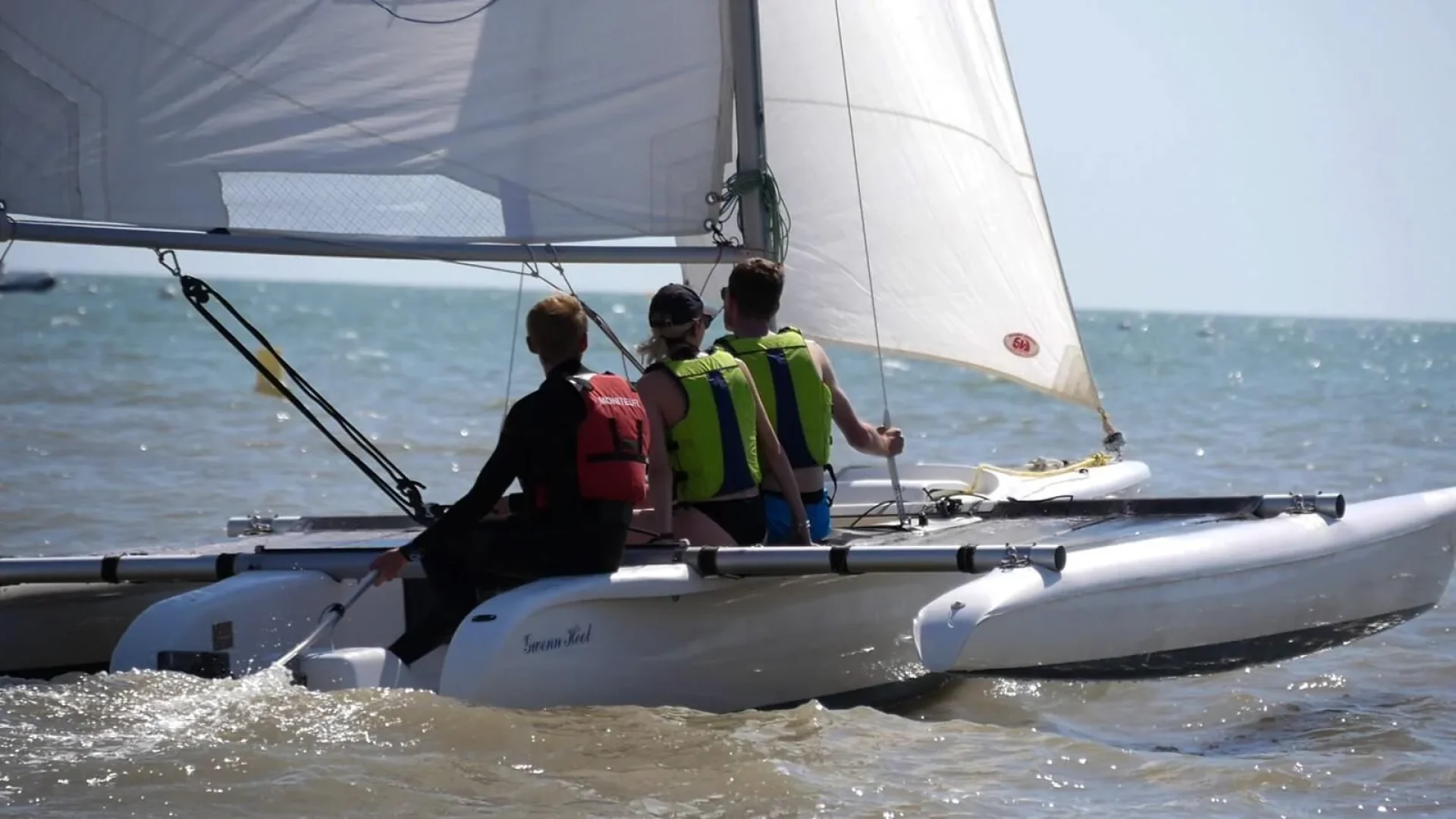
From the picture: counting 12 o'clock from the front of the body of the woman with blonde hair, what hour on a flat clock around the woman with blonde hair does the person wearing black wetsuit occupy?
The person wearing black wetsuit is roughly at 9 o'clock from the woman with blonde hair.

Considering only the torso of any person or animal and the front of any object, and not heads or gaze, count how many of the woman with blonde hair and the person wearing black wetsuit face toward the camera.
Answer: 0

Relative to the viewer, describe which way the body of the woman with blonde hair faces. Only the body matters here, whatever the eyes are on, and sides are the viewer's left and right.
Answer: facing away from the viewer and to the left of the viewer

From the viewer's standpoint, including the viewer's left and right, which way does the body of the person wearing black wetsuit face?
facing away from the viewer and to the left of the viewer

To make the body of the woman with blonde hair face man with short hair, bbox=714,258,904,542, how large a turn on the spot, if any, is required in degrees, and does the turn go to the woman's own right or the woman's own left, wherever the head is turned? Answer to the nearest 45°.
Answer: approximately 90° to the woman's own right

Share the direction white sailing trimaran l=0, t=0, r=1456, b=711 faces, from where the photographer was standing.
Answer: facing away from the viewer and to the right of the viewer

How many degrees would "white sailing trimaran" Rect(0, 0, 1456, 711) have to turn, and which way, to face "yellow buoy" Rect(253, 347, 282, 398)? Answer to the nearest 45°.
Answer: approximately 90° to its left

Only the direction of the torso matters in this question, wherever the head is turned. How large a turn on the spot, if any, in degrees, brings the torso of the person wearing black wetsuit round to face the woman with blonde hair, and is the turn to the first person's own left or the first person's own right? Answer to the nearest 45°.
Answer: approximately 90° to the first person's own right

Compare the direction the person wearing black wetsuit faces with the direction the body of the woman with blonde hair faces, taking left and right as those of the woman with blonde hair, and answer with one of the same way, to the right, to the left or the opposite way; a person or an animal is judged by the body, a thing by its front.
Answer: the same way

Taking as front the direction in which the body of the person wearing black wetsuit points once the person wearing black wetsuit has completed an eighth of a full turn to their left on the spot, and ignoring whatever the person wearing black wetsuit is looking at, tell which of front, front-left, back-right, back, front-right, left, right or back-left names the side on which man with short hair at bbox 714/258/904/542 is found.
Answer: back-right
